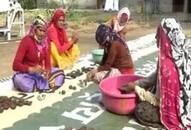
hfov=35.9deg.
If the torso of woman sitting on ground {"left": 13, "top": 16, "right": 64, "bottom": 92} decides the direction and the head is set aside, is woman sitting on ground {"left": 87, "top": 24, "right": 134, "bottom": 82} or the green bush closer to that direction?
the woman sitting on ground

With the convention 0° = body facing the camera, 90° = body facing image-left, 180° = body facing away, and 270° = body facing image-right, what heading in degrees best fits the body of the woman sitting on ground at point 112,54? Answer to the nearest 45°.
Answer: approximately 90°

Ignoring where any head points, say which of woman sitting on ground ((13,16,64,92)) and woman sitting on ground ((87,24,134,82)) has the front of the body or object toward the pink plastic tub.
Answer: woman sitting on ground ((13,16,64,92))

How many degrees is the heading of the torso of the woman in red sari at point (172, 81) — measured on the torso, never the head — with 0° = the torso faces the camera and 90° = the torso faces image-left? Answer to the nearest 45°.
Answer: approximately 90°

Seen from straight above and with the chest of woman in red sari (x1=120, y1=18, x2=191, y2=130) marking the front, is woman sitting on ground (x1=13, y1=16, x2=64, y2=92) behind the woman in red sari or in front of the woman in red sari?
in front

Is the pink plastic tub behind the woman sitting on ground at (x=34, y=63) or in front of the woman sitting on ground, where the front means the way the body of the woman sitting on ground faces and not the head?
in front

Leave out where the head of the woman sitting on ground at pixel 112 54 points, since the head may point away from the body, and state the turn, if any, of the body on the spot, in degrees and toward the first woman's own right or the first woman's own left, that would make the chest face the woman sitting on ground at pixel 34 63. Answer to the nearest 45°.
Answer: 0° — they already face them

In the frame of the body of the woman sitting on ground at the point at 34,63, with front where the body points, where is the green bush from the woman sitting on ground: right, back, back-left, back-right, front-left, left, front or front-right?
back-left

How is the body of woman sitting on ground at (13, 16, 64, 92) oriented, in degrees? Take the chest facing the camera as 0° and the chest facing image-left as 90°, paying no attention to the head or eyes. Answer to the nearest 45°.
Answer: approximately 315°

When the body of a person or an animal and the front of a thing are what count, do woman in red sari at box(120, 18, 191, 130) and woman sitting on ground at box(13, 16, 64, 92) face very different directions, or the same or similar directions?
very different directions

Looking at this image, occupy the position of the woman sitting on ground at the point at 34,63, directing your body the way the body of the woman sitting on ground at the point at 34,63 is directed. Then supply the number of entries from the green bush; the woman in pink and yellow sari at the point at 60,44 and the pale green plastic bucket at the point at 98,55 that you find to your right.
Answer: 0

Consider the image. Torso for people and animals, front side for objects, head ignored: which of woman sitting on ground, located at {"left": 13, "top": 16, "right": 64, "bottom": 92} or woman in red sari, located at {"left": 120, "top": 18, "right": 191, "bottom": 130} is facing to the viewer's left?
the woman in red sari

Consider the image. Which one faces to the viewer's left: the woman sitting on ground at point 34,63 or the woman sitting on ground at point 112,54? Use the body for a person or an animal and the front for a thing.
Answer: the woman sitting on ground at point 112,54

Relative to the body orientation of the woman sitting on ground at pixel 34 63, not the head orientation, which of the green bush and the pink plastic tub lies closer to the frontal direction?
the pink plastic tub

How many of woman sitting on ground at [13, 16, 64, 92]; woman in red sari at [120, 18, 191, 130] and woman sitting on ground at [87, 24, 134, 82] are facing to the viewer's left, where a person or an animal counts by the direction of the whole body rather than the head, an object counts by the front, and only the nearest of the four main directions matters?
2
